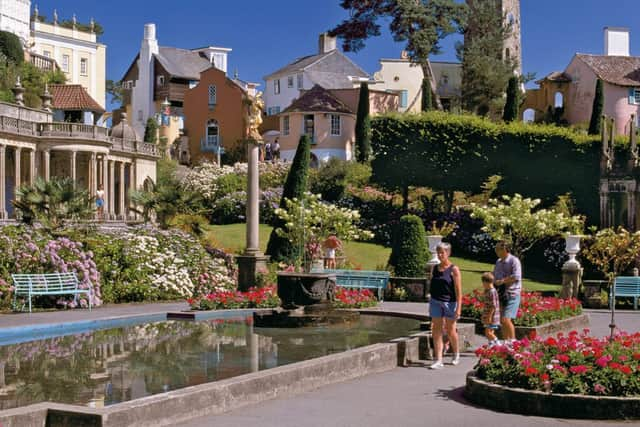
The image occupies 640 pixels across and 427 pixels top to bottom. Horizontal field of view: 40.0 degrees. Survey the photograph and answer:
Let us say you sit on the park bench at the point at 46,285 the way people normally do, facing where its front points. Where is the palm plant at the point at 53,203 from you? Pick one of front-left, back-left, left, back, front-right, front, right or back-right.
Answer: back-left

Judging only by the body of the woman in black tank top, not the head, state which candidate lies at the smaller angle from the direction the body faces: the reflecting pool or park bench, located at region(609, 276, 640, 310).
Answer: the reflecting pool

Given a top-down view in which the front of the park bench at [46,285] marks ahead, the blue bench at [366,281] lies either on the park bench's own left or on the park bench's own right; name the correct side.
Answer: on the park bench's own left

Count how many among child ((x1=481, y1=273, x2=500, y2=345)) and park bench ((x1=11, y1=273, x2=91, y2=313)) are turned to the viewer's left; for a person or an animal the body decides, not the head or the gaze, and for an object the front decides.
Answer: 1

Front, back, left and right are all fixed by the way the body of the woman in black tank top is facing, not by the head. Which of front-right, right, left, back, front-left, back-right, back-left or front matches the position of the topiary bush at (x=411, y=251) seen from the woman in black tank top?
back-right

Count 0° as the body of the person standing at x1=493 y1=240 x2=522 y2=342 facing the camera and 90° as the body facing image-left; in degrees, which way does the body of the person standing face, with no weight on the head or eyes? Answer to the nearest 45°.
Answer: approximately 45°

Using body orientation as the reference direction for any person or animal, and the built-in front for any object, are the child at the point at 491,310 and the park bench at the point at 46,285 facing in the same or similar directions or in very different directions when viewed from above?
very different directions

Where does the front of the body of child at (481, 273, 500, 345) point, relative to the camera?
to the viewer's left

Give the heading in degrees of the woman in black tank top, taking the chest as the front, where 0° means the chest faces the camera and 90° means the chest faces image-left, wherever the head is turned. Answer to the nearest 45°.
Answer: approximately 45°

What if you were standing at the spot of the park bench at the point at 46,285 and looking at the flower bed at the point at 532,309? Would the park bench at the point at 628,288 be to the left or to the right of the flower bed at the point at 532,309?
left

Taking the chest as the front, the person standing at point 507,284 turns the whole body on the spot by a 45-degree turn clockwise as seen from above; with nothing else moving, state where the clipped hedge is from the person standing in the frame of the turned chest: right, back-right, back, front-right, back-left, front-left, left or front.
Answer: right
